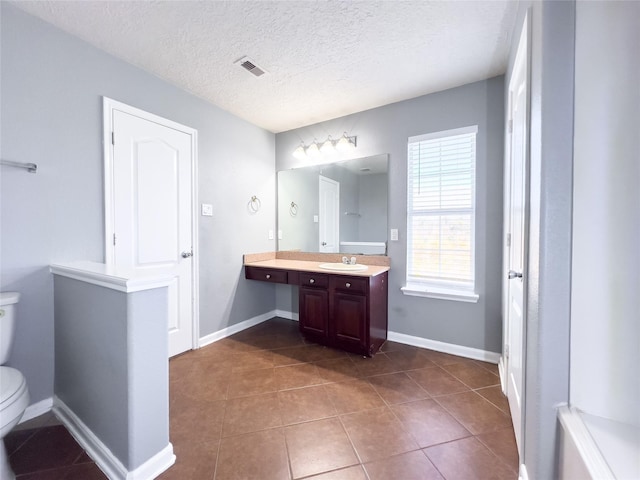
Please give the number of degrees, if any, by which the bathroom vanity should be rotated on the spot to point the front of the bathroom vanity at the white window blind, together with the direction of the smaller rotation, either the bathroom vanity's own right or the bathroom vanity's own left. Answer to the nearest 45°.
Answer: approximately 135° to the bathroom vanity's own left

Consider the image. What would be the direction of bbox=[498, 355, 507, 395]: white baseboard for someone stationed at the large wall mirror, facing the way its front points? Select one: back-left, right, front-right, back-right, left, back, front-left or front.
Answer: left

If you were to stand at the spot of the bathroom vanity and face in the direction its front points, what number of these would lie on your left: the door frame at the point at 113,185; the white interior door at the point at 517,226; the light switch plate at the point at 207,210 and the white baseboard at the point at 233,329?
1

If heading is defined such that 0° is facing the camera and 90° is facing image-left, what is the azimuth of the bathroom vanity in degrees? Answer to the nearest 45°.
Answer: approximately 45°

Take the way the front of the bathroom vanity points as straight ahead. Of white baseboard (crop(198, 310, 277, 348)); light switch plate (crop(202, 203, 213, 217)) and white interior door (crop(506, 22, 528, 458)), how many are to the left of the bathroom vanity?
1

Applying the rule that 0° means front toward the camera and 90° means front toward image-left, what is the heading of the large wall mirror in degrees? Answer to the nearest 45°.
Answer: approximately 45°

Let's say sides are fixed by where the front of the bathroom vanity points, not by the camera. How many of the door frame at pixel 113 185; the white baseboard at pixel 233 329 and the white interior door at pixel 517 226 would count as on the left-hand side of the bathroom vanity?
1

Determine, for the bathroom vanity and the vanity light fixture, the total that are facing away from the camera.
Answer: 0

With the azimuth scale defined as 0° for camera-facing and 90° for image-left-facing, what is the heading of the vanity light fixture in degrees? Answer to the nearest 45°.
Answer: approximately 45°

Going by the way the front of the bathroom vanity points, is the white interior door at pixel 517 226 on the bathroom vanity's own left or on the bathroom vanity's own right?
on the bathroom vanity's own left

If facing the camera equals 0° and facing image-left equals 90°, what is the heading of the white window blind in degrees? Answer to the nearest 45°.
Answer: approximately 45°

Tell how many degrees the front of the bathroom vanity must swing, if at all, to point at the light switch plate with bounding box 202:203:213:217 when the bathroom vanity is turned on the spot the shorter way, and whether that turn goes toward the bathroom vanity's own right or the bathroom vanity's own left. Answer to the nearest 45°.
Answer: approximately 45° to the bathroom vanity's own right

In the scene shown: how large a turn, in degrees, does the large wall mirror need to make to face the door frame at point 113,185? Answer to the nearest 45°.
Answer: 0° — it already faces it
